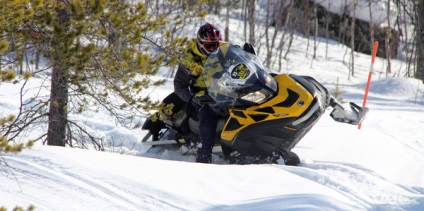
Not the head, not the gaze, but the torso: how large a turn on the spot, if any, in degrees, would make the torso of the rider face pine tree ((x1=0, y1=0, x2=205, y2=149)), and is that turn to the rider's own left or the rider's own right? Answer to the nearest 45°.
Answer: approximately 90° to the rider's own right
